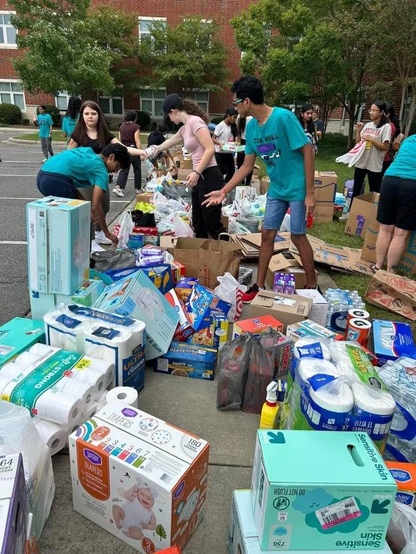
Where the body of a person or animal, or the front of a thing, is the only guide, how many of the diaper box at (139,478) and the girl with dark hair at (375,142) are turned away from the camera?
0

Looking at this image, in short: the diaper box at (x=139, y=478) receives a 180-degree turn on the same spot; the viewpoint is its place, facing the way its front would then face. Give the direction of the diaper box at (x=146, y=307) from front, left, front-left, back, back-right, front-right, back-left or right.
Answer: front-left

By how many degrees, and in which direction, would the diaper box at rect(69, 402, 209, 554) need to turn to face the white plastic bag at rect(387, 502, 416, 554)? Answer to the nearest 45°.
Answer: approximately 135° to its left

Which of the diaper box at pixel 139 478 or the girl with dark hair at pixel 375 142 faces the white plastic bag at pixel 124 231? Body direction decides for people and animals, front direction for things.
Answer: the girl with dark hair

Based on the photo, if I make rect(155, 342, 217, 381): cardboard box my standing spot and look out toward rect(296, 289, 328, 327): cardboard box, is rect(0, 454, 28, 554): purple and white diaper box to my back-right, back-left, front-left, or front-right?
back-right

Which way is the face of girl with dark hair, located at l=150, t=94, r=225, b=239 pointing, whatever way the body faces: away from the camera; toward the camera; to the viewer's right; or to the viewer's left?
to the viewer's left

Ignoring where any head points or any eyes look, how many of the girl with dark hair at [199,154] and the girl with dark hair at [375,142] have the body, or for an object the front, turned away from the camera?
0

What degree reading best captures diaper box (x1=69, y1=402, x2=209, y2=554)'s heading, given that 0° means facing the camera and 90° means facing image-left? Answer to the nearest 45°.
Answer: approximately 45°

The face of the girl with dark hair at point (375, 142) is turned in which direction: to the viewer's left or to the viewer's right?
to the viewer's left

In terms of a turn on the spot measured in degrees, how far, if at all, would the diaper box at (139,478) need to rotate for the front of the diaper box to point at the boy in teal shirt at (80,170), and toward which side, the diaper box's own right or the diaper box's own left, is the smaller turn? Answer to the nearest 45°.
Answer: approximately 135° to the diaper box's own right

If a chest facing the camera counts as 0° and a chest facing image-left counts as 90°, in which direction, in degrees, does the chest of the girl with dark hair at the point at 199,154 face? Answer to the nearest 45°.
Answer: approximately 90°

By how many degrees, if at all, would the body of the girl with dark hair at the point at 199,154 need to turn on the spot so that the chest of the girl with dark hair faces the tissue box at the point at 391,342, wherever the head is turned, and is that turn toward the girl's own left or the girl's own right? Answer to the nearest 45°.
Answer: approximately 135° to the girl's own left

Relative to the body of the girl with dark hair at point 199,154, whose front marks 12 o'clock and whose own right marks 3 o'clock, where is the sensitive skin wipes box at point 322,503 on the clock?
The sensitive skin wipes box is roughly at 9 o'clock from the girl with dark hair.

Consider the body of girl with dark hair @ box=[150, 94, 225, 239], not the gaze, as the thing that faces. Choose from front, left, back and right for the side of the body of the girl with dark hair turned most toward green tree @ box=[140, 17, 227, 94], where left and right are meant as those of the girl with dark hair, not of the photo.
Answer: right
